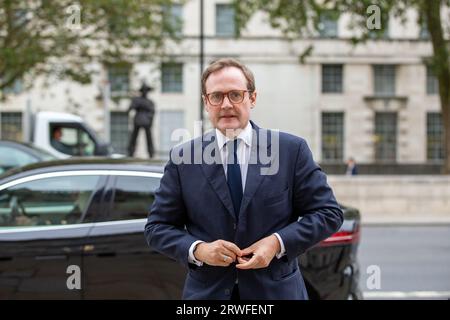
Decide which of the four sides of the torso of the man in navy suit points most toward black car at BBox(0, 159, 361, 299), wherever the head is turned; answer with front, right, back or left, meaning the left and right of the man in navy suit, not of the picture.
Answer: back

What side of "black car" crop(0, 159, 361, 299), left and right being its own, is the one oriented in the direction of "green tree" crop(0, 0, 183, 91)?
right

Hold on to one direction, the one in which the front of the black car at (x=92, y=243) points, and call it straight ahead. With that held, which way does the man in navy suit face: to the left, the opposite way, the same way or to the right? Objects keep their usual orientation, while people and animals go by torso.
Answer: to the left

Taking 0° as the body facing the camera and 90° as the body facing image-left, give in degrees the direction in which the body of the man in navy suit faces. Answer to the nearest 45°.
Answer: approximately 0°

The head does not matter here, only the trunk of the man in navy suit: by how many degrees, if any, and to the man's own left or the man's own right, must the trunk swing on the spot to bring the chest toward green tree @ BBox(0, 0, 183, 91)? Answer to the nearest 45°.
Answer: approximately 180°

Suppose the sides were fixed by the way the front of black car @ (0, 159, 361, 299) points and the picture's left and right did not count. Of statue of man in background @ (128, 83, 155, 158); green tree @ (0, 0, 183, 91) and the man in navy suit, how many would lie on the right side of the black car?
2

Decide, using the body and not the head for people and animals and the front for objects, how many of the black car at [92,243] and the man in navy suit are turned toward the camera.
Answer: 1

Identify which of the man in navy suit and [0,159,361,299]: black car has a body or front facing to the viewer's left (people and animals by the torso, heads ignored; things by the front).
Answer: the black car

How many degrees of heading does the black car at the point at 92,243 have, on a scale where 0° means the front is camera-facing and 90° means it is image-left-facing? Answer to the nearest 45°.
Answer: approximately 90°

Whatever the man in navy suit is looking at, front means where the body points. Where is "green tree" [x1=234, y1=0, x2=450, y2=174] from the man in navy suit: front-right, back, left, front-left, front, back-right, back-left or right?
back
